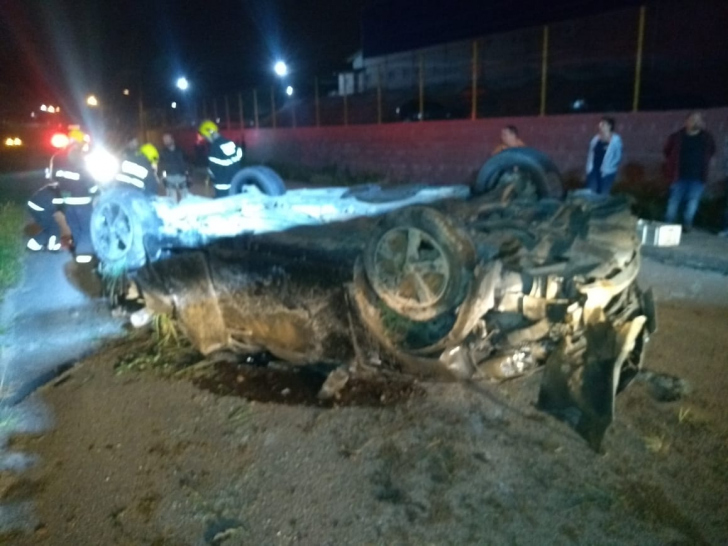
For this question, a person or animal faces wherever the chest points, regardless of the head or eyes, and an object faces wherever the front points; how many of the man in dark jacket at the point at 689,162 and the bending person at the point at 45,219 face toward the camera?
1

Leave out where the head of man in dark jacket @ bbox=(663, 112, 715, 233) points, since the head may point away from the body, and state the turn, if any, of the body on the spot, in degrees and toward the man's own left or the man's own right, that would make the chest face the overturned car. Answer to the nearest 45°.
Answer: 0° — they already face it

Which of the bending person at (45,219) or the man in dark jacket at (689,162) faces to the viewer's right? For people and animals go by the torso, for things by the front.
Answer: the bending person

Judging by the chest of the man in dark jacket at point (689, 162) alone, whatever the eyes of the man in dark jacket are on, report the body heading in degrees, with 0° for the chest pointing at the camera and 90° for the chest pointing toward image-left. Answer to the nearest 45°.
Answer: approximately 0°

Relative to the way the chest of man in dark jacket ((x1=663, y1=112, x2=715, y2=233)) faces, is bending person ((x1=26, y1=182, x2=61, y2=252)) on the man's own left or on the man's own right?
on the man's own right

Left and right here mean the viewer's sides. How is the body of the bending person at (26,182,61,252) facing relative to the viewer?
facing to the right of the viewer
